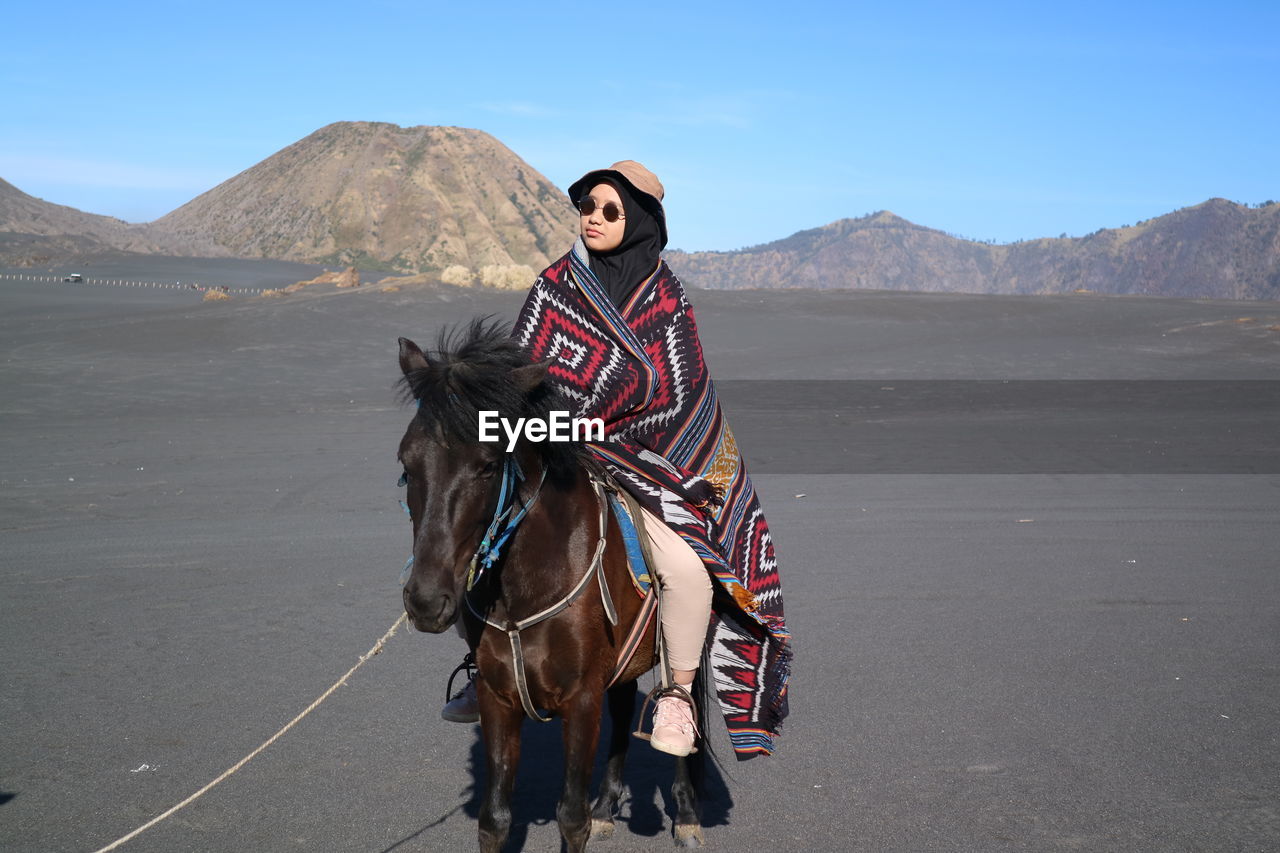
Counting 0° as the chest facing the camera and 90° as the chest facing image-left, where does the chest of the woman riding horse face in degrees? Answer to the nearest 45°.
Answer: approximately 45°

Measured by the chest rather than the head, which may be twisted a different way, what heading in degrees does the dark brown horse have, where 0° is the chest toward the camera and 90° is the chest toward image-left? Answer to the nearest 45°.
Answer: approximately 45°
